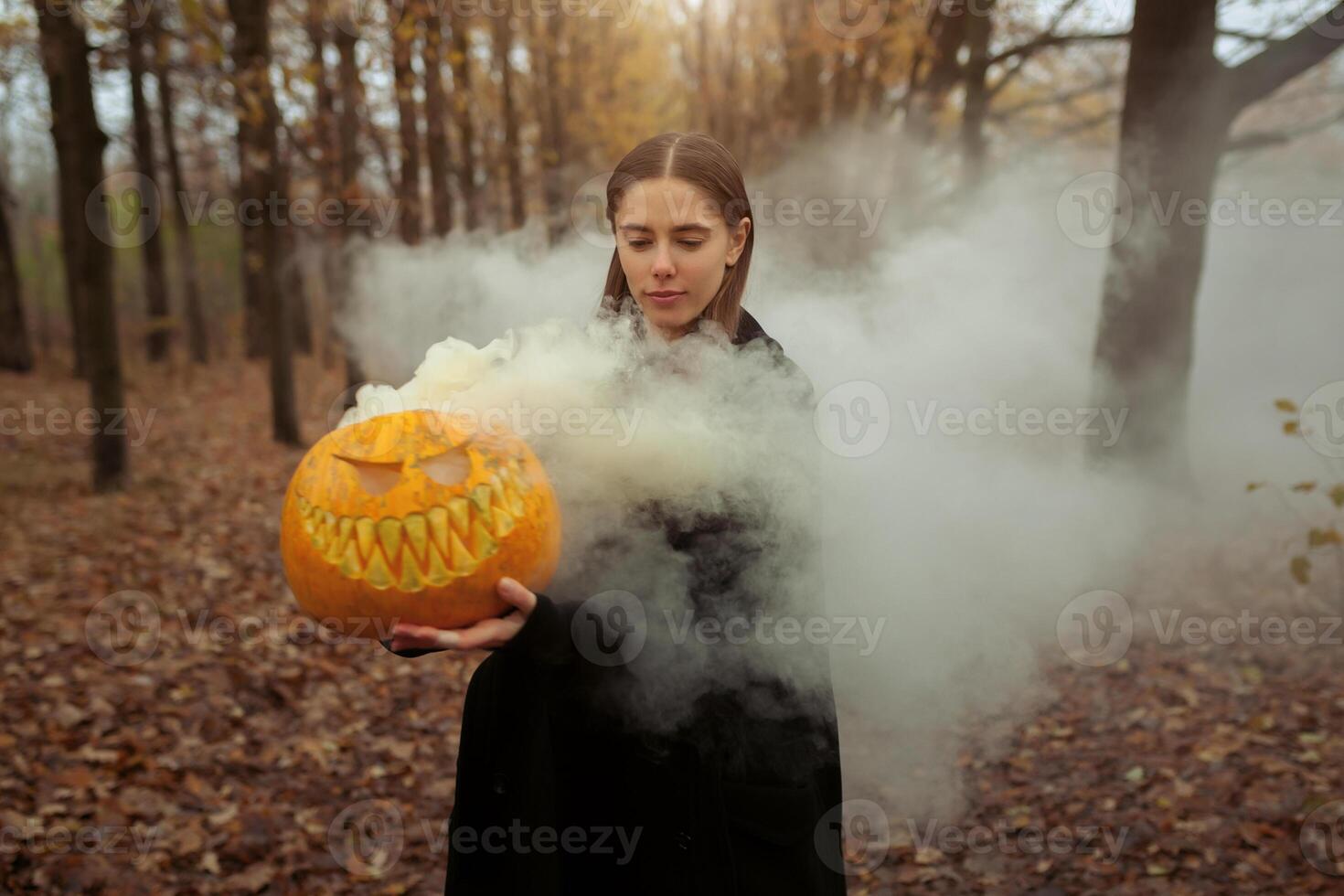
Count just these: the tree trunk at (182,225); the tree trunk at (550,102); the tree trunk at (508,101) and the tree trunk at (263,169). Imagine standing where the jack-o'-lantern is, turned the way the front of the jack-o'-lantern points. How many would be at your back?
4

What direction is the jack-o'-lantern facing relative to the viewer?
toward the camera

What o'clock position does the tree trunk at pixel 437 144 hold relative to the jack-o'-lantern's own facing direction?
The tree trunk is roughly at 6 o'clock from the jack-o'-lantern.

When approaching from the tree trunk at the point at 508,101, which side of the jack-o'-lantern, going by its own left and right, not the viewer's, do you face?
back

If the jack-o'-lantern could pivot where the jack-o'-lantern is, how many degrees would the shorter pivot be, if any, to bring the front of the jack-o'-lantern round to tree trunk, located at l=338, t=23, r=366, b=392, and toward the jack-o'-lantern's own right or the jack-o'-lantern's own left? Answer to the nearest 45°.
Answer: approximately 180°

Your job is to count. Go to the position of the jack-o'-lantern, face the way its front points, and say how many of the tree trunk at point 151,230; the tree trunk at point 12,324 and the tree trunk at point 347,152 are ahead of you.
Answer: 0

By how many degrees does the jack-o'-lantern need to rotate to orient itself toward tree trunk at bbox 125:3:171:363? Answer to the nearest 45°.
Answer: approximately 180°

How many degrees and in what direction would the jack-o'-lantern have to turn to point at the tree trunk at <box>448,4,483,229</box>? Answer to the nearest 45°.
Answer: approximately 180°

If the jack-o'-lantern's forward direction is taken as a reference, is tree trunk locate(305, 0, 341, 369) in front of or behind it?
behind

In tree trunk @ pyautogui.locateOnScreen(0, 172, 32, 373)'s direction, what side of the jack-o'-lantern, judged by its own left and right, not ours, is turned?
back

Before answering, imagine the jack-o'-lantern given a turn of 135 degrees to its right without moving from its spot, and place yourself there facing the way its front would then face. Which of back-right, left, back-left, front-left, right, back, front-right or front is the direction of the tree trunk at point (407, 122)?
front-right

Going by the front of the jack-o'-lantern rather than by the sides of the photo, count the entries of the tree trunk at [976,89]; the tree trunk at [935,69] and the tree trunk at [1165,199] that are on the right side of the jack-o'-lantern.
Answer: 0

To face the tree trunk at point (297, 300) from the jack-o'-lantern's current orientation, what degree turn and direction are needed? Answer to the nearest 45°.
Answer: approximately 180°

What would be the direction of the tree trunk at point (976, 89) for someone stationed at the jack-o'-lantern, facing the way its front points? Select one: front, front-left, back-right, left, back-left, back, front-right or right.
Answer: back-left
